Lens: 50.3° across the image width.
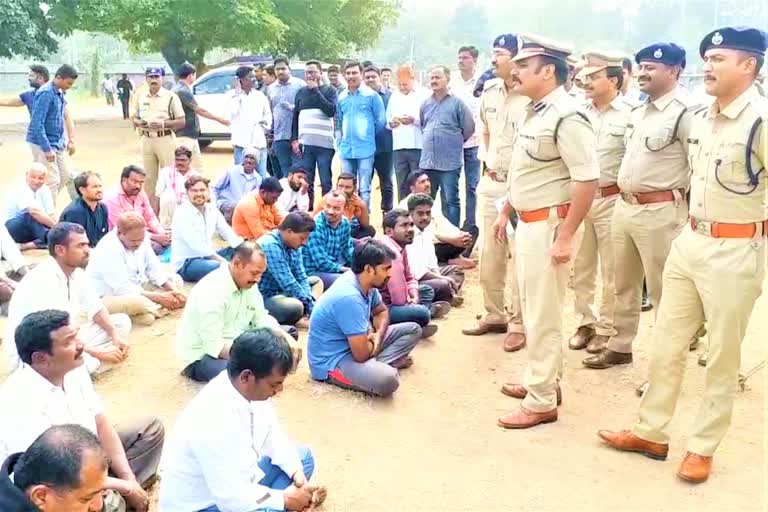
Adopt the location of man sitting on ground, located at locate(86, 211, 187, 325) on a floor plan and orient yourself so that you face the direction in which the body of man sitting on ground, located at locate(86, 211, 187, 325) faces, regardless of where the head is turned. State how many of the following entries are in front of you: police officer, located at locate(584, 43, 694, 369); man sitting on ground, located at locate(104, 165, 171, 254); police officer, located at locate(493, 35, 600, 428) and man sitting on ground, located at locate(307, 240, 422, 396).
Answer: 3

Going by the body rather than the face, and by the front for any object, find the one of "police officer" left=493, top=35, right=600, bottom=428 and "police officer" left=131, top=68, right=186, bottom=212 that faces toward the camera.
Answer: "police officer" left=131, top=68, right=186, bottom=212

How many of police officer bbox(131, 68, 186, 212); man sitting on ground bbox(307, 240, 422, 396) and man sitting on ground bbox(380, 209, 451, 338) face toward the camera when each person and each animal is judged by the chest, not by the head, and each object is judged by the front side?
1

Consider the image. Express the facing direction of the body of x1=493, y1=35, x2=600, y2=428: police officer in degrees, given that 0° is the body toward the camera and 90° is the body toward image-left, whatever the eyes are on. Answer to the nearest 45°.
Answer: approximately 90°

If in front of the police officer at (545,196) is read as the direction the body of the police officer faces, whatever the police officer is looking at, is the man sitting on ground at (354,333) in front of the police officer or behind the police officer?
in front

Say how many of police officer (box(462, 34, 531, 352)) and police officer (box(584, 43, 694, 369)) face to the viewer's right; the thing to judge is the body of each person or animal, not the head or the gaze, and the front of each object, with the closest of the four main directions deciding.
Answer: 0

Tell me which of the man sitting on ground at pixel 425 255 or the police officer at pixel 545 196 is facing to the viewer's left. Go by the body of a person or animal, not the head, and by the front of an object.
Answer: the police officer

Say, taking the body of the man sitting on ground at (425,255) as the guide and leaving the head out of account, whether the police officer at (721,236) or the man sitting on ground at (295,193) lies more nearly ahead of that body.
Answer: the police officer

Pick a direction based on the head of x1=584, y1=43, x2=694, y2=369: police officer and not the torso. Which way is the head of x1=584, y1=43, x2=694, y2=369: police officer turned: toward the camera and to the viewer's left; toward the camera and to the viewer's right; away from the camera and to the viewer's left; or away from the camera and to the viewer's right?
toward the camera and to the viewer's left

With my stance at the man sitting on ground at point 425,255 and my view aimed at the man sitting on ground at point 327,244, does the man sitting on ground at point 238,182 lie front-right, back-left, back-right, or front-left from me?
front-right

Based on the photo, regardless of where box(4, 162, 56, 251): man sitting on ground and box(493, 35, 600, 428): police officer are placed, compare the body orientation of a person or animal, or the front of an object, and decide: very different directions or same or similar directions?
very different directions

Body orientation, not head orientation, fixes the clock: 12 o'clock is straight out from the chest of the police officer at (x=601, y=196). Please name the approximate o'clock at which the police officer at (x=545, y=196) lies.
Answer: the police officer at (x=545, y=196) is roughly at 11 o'clock from the police officer at (x=601, y=196).

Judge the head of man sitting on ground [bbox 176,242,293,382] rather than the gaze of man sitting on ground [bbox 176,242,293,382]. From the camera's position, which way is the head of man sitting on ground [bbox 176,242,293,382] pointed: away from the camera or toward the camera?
toward the camera

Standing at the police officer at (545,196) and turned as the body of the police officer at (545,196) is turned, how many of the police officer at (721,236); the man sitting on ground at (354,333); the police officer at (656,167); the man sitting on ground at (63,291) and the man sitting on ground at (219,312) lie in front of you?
3

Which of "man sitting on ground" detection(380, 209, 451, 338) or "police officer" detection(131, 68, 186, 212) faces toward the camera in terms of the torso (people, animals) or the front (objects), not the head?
the police officer
